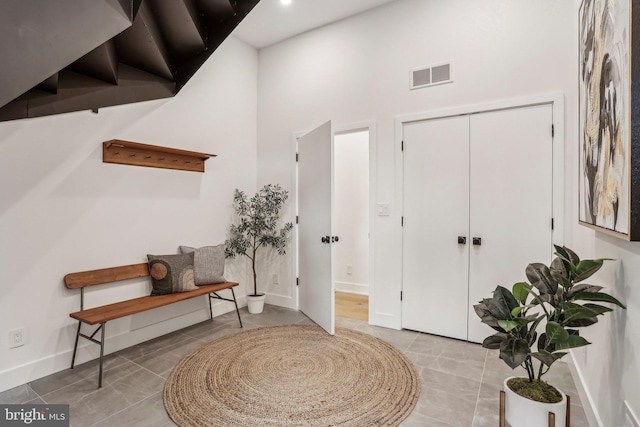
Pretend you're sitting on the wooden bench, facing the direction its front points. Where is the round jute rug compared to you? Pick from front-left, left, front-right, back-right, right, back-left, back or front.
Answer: front

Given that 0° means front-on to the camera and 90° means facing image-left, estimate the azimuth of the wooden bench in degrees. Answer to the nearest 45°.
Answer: approximately 315°

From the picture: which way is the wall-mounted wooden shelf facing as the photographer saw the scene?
facing the viewer and to the right of the viewer

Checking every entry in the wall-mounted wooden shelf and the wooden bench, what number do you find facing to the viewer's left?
0

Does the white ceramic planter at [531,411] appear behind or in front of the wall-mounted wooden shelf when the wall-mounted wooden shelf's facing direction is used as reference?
in front

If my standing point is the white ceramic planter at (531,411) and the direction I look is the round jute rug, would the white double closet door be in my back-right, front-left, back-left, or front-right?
front-right

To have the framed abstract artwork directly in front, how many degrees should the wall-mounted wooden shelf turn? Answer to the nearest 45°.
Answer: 0° — it already faces it

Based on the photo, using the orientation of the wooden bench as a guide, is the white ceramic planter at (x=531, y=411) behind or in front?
in front

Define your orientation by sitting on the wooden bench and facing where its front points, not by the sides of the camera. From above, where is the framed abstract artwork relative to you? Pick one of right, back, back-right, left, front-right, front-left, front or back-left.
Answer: front

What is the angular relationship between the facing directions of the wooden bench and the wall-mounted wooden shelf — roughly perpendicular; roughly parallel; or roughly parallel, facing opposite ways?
roughly parallel
